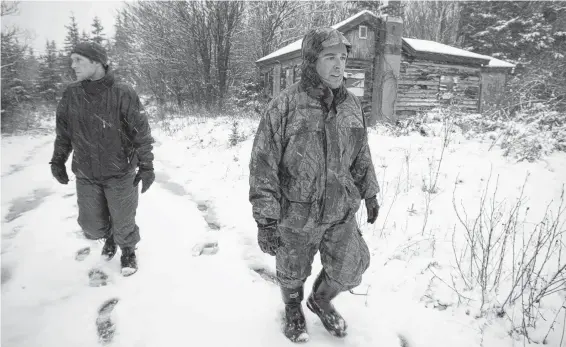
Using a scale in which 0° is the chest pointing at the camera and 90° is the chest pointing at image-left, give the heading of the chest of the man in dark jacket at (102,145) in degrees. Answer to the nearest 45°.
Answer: approximately 0°

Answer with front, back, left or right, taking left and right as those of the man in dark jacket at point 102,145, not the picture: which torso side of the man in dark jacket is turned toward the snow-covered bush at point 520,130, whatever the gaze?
left

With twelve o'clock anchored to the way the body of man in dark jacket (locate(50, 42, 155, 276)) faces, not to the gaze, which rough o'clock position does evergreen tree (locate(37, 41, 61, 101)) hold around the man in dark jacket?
The evergreen tree is roughly at 6 o'clock from the man in dark jacket.

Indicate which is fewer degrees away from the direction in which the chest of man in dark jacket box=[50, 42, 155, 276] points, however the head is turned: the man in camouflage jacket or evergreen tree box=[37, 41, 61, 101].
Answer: the man in camouflage jacket

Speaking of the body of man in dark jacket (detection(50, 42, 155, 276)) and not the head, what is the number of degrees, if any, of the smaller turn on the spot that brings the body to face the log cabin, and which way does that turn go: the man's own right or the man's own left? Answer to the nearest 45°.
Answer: approximately 135° to the man's own left

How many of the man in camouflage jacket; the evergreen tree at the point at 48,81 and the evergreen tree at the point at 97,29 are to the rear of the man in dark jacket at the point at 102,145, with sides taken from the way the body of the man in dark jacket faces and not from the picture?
2

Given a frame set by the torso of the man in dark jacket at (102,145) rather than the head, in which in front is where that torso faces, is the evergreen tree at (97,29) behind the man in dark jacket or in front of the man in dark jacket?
behind
